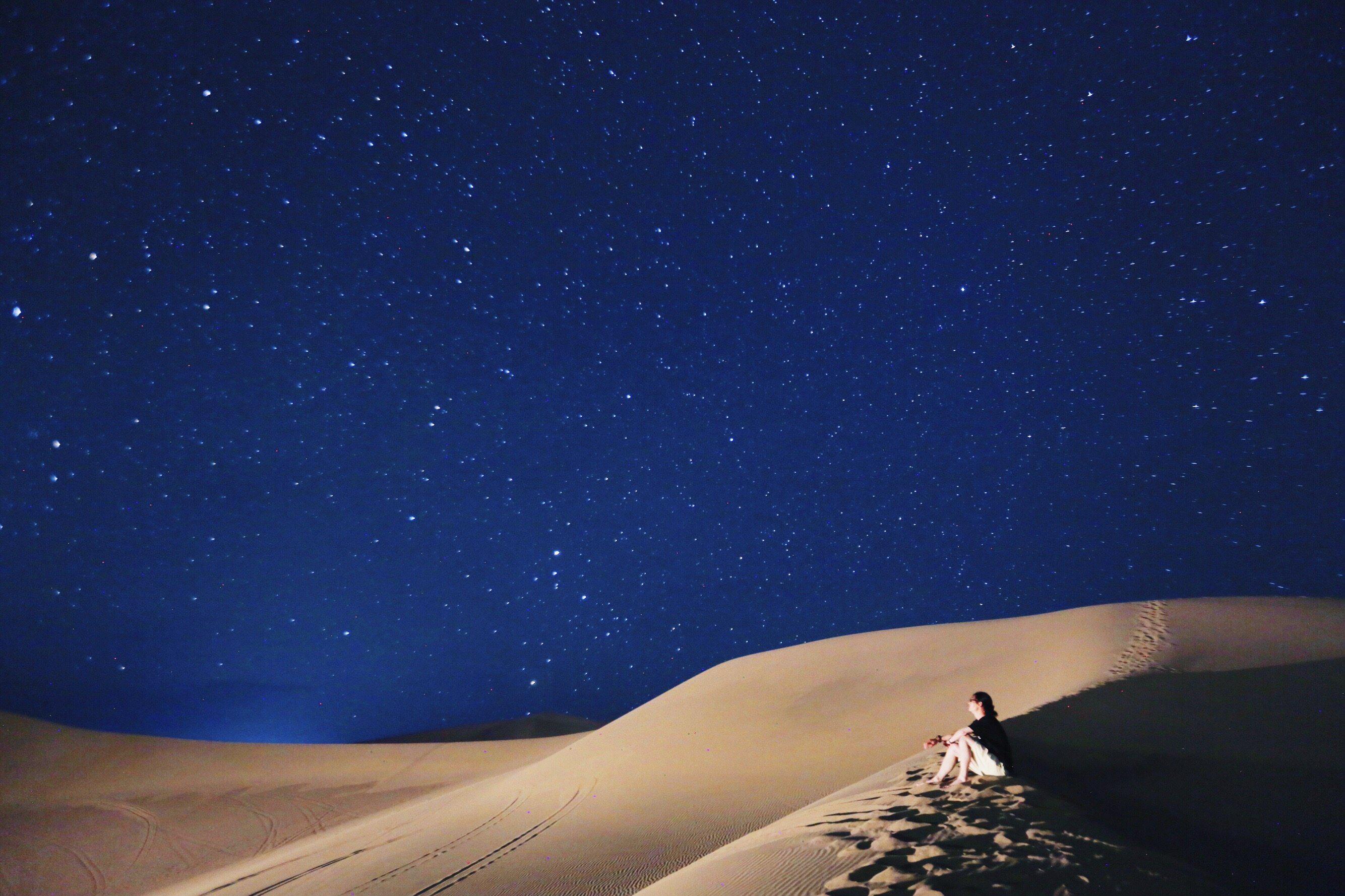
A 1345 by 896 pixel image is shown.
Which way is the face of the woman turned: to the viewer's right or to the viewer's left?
to the viewer's left

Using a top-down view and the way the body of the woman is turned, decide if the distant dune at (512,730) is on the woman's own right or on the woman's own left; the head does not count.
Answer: on the woman's own right

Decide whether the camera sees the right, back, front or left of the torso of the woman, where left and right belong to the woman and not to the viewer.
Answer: left
